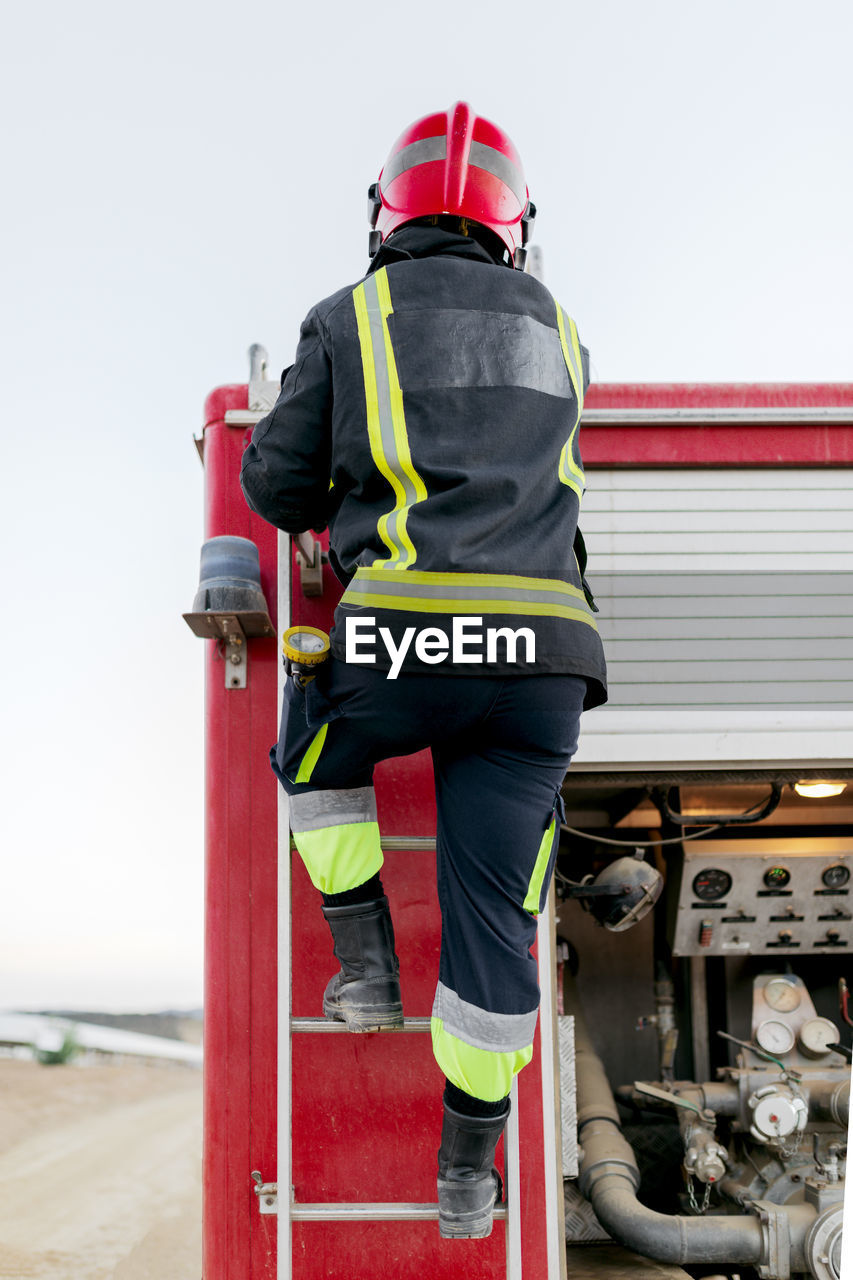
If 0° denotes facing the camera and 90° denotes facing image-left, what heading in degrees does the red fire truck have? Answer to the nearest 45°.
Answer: approximately 180°

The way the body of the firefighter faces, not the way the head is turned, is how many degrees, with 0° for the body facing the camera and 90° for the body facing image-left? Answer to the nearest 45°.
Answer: approximately 180°

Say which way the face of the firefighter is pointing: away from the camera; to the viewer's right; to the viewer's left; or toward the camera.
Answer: away from the camera
